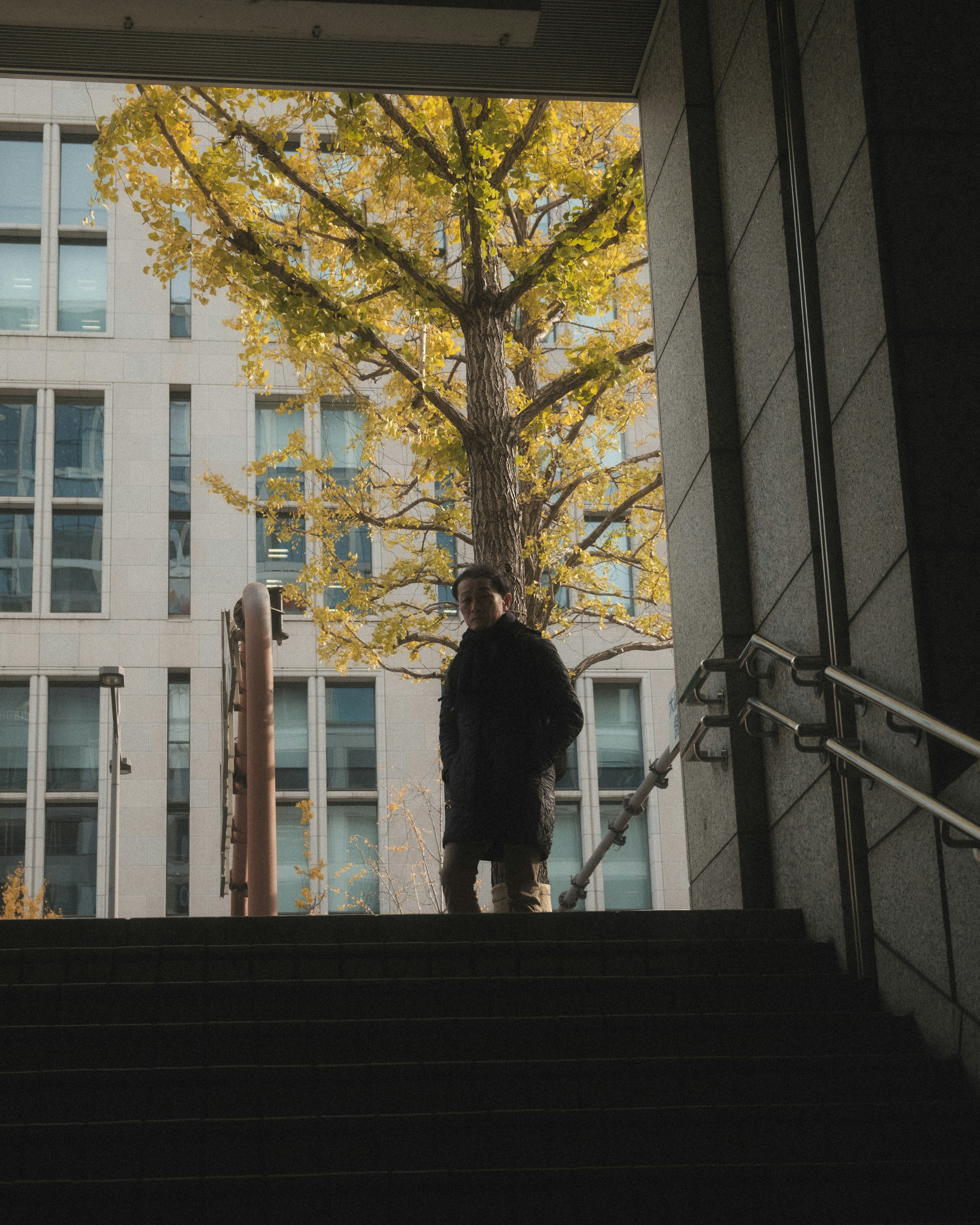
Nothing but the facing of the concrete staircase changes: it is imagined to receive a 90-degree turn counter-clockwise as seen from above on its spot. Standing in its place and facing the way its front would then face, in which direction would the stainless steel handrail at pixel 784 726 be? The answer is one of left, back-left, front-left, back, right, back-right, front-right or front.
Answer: front-left

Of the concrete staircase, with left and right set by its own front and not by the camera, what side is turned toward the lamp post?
back

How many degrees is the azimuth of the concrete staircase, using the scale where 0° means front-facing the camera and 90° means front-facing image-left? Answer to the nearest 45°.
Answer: approximately 0°

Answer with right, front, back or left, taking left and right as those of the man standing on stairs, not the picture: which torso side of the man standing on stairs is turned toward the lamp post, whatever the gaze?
right

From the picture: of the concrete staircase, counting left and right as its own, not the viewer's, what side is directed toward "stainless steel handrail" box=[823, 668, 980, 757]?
left

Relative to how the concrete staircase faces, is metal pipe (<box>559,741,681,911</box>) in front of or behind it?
behind

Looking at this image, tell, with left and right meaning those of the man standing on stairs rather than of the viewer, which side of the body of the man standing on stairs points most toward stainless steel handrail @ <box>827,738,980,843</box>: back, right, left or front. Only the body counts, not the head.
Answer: left
